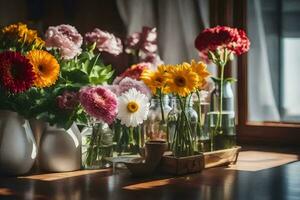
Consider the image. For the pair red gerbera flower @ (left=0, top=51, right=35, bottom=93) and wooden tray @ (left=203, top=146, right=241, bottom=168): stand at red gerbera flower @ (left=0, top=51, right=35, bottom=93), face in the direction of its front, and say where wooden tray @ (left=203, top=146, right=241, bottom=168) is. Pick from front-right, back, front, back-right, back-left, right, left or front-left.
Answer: left

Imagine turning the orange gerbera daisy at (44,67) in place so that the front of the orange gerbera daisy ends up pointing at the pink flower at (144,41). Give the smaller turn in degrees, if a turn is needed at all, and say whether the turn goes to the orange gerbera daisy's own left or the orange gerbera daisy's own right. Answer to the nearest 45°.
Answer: approximately 135° to the orange gerbera daisy's own left

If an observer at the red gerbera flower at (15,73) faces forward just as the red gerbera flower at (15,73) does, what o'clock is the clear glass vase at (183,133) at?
The clear glass vase is roughly at 9 o'clock from the red gerbera flower.

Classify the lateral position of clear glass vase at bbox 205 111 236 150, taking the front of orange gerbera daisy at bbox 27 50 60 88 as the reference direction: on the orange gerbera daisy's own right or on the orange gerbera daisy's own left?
on the orange gerbera daisy's own left

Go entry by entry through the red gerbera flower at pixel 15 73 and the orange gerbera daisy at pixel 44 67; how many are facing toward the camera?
2

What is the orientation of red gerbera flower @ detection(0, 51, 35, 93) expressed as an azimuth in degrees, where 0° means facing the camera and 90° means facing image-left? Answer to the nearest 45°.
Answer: approximately 0°

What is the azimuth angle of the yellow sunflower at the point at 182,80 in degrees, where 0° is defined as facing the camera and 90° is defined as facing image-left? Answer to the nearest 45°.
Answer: approximately 0°
